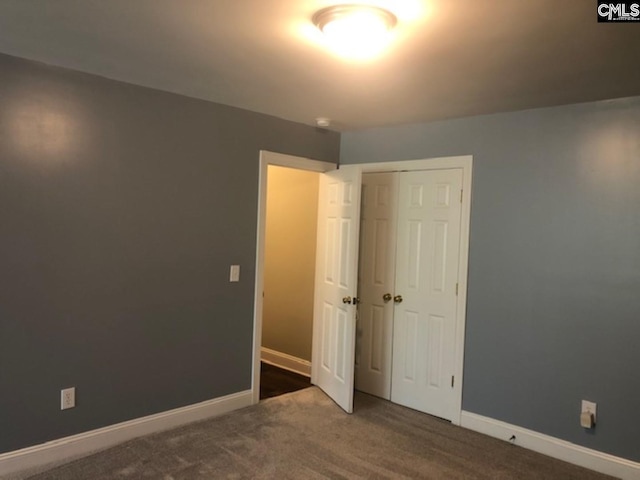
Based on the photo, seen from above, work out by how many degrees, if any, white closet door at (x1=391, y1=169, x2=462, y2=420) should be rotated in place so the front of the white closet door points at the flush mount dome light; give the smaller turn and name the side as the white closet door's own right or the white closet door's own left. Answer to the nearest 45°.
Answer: approximately 45° to the white closet door's own left

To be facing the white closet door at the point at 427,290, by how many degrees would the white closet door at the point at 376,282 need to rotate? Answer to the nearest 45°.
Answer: approximately 90° to its left

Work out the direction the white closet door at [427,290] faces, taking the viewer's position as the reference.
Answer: facing the viewer and to the left of the viewer

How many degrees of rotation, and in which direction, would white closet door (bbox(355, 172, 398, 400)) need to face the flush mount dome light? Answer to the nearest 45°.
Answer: approximately 45° to its left

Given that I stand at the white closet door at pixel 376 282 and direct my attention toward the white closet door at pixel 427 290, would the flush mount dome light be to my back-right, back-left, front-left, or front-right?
front-right

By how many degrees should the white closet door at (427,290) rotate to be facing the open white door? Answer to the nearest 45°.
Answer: approximately 45° to its right

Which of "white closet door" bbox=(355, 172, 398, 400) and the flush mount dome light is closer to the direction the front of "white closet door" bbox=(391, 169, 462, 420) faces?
the flush mount dome light

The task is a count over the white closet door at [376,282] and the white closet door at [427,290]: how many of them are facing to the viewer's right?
0

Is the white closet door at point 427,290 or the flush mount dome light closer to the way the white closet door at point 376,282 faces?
the flush mount dome light

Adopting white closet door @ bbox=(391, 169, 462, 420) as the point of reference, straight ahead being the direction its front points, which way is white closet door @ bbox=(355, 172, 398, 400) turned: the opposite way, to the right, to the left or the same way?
the same way

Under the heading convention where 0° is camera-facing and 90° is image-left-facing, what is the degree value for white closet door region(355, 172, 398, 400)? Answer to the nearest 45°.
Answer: approximately 45°
